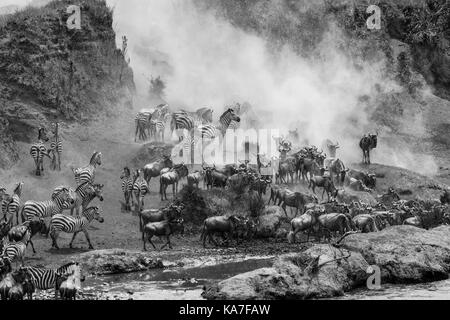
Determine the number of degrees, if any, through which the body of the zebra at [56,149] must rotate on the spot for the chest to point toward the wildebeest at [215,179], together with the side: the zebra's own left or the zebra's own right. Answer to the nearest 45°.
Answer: approximately 45° to the zebra's own left

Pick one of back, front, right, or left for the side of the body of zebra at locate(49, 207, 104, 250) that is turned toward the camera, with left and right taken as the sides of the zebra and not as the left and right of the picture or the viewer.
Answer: right

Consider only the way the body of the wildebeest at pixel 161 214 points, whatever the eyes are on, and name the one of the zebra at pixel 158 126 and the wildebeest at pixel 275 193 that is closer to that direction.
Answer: the wildebeest

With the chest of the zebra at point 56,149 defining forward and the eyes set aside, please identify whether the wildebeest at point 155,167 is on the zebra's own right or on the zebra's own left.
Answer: on the zebra's own left

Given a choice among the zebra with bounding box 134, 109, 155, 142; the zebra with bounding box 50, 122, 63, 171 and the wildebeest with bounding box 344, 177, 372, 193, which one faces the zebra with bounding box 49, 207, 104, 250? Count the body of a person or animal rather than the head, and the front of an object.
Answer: the zebra with bounding box 50, 122, 63, 171
